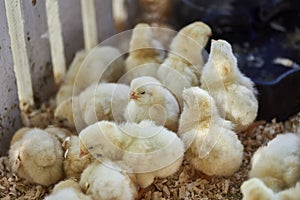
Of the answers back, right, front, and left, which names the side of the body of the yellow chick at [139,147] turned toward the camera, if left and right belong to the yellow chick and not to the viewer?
left

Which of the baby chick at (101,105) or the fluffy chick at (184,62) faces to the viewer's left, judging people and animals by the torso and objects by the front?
the baby chick

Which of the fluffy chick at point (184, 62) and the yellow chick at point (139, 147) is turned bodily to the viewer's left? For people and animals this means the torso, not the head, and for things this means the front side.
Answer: the yellow chick

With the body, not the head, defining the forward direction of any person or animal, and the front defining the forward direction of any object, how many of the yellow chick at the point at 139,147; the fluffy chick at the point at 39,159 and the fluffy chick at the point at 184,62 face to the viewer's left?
2

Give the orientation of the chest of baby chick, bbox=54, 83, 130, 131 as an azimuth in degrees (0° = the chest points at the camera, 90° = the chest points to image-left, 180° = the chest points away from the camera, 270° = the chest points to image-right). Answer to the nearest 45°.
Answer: approximately 90°

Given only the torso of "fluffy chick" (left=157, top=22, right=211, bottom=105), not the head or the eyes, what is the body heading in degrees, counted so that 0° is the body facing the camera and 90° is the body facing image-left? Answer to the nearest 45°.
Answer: approximately 225°

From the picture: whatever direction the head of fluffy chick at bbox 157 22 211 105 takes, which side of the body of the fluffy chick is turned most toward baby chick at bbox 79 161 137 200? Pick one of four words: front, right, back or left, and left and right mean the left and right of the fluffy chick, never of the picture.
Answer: back
